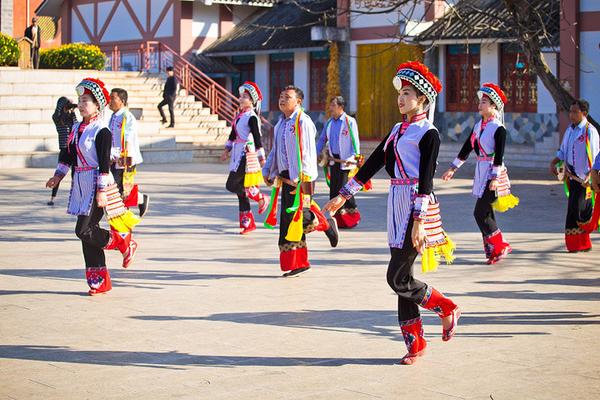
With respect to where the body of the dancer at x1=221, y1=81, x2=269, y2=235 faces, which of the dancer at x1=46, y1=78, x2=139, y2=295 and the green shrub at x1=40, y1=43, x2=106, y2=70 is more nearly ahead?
the dancer

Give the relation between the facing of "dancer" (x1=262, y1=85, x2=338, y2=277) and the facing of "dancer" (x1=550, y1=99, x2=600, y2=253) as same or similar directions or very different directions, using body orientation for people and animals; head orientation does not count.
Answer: same or similar directions

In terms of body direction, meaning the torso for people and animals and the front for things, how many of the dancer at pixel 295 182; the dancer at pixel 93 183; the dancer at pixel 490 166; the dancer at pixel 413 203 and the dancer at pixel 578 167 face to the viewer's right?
0

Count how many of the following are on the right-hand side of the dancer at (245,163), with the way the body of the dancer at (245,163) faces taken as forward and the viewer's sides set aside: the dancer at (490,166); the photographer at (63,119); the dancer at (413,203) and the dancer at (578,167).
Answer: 1

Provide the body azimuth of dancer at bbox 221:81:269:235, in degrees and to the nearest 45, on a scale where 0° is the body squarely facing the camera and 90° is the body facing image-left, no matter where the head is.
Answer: approximately 45°

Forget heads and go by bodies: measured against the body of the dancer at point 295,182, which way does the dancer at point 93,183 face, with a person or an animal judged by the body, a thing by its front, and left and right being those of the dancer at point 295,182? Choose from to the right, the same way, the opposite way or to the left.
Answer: the same way

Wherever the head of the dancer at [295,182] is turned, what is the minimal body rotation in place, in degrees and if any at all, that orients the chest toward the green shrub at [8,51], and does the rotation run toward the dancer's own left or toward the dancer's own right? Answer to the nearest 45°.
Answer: approximately 135° to the dancer's own right

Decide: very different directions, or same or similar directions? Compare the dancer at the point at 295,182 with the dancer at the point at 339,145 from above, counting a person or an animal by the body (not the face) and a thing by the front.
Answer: same or similar directions

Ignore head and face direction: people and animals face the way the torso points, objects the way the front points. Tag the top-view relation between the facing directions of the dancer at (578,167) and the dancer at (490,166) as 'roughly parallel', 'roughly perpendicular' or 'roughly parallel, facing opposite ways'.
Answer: roughly parallel

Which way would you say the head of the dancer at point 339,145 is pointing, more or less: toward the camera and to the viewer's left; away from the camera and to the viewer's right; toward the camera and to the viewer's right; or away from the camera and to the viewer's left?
toward the camera and to the viewer's left

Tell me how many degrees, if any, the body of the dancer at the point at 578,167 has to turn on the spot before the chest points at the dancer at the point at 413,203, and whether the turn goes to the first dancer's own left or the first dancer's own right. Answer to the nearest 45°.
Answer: approximately 45° to the first dancer's own left

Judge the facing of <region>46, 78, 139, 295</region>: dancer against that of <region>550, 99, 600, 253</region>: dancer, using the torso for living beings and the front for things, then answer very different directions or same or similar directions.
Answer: same or similar directions

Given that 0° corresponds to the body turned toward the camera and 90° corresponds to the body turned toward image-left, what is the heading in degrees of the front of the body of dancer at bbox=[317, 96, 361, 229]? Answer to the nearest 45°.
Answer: approximately 45°

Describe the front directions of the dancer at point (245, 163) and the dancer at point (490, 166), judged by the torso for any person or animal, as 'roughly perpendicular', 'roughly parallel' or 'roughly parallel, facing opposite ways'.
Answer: roughly parallel

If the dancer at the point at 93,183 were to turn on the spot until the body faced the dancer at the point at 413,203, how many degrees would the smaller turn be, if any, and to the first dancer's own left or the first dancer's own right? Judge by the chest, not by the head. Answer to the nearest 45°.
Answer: approximately 90° to the first dancer's own left

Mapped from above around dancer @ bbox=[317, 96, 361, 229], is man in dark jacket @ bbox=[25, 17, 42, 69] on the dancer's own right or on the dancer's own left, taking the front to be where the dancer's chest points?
on the dancer's own right

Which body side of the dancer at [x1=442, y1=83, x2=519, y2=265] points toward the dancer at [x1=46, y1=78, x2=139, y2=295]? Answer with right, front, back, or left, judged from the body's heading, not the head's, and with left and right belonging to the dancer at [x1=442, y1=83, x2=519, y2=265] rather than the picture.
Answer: front
